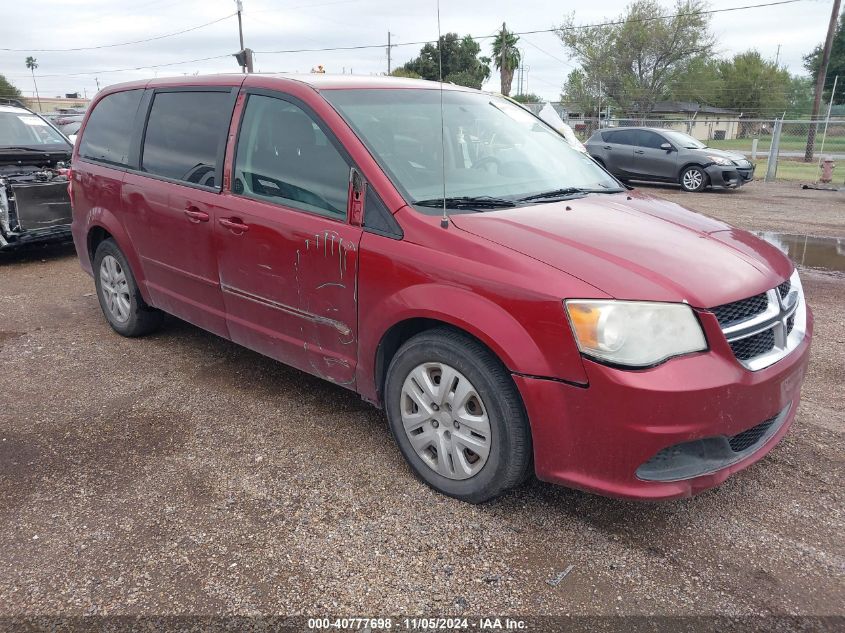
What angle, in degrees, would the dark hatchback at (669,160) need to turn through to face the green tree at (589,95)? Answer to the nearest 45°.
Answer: approximately 135° to its left

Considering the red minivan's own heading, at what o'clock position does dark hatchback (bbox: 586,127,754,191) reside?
The dark hatchback is roughly at 8 o'clock from the red minivan.

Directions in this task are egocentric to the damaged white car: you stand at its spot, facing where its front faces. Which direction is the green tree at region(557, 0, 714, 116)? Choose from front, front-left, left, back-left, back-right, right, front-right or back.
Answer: back-left

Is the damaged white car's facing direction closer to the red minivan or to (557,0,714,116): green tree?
the red minivan

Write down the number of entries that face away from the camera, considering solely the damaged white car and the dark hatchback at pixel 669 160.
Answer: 0

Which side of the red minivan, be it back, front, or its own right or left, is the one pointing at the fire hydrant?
left

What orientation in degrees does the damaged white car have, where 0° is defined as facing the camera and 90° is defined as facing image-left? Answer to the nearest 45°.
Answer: approximately 0°

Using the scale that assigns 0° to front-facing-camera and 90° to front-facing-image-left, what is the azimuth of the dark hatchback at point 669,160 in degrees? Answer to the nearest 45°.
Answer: approximately 315°

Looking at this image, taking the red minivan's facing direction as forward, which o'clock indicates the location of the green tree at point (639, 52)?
The green tree is roughly at 8 o'clock from the red minivan.

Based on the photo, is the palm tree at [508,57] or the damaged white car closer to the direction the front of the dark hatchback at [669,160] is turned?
the damaged white car

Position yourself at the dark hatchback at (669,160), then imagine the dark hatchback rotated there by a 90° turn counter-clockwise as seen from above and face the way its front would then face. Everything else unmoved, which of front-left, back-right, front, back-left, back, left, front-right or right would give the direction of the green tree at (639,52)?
front-left

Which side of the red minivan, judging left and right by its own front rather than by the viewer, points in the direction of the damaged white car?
back
